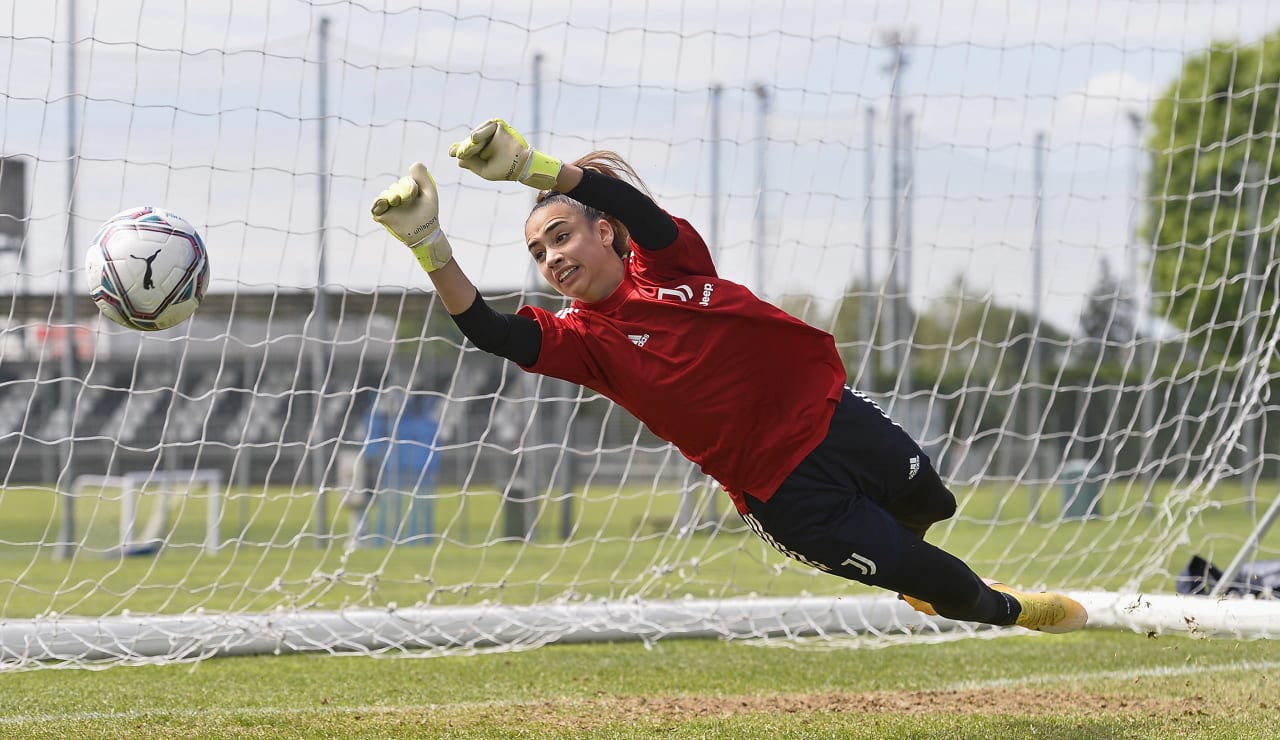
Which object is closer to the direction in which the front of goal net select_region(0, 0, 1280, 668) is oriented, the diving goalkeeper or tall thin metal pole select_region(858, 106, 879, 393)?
the diving goalkeeper

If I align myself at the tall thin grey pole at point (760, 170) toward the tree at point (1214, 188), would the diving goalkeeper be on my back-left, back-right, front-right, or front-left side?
back-right

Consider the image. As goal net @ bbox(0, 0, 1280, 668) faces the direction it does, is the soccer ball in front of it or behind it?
in front

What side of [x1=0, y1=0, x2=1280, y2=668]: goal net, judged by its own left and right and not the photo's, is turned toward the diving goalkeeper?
front
